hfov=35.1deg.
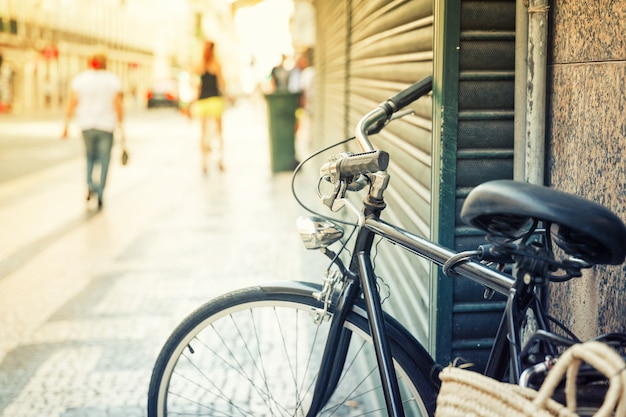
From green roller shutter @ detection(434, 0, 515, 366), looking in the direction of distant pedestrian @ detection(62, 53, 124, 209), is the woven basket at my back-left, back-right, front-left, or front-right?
back-left

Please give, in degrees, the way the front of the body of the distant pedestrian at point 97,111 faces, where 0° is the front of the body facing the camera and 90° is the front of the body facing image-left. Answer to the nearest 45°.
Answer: approximately 180°

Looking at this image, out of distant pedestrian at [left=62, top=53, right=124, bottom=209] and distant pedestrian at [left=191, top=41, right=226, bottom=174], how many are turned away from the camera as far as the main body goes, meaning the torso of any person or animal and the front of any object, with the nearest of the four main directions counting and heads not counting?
2

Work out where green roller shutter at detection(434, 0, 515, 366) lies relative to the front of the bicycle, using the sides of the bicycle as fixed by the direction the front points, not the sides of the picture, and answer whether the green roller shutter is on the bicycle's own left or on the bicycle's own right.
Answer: on the bicycle's own right

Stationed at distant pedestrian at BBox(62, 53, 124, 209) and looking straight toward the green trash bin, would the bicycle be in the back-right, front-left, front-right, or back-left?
back-right

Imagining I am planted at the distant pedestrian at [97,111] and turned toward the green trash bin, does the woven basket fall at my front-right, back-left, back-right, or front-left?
back-right

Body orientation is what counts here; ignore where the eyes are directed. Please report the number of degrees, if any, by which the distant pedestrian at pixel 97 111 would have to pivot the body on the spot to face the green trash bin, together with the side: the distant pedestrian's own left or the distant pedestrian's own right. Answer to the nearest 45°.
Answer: approximately 45° to the distant pedestrian's own right

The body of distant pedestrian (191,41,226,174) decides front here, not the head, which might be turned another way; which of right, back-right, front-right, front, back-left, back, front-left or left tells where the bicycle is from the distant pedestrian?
back

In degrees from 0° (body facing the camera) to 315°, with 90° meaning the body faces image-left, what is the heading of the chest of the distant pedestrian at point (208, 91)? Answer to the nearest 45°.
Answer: approximately 180°

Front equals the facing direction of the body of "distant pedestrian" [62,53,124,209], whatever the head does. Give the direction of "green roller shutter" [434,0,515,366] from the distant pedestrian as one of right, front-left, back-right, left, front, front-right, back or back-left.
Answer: back

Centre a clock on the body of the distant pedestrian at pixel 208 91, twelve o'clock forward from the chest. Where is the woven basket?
The woven basket is roughly at 6 o'clock from the distant pedestrian.

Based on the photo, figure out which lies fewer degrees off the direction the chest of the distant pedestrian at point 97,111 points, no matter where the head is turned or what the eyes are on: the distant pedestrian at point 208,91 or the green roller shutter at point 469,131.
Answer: the distant pedestrian

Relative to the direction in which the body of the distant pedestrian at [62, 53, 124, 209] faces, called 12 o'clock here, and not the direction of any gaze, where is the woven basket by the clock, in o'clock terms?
The woven basket is roughly at 6 o'clock from the distant pedestrian.

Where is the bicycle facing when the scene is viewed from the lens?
facing away from the viewer and to the left of the viewer

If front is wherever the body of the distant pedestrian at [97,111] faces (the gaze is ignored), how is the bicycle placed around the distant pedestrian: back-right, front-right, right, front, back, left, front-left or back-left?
back
